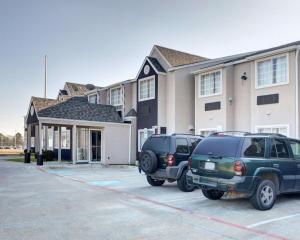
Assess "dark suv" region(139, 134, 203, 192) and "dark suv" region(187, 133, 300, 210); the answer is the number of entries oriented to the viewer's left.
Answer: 0

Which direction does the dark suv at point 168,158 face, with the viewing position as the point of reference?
facing away from the viewer and to the right of the viewer

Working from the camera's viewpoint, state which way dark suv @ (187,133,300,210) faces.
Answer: facing away from the viewer and to the right of the viewer

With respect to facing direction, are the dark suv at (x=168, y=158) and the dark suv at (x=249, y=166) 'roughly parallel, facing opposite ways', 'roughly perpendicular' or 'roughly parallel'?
roughly parallel

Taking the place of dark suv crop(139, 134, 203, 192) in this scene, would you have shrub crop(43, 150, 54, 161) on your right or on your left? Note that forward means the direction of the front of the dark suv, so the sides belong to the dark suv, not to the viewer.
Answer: on your left
